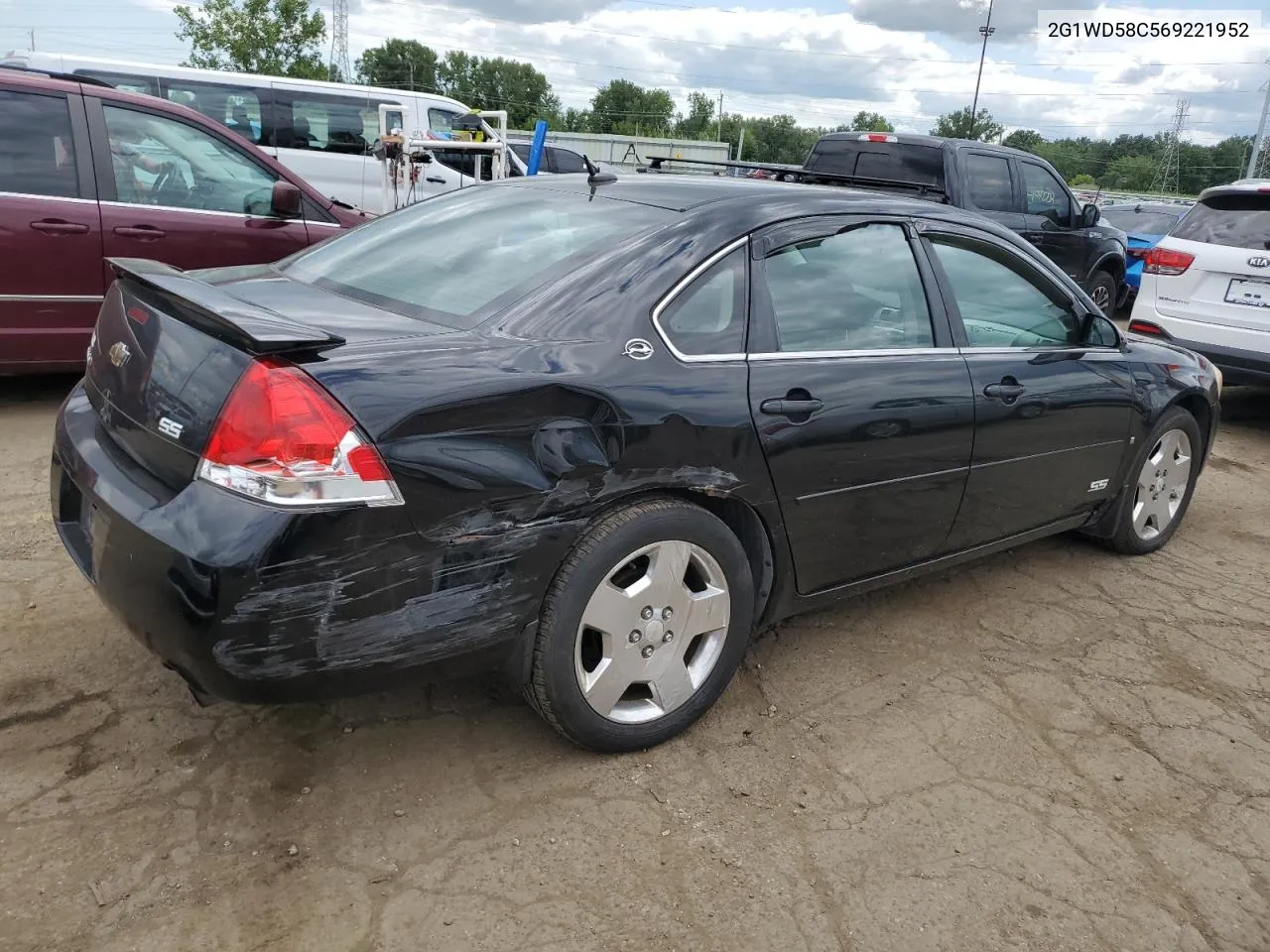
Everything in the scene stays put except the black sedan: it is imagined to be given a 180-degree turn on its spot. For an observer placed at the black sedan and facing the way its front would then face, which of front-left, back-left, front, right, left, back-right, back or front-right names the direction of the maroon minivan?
right

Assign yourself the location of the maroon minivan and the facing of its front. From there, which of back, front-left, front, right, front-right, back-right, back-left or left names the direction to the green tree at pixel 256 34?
left

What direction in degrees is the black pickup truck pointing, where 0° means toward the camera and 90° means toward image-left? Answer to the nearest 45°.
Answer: approximately 225°

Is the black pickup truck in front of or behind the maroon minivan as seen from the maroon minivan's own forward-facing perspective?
in front

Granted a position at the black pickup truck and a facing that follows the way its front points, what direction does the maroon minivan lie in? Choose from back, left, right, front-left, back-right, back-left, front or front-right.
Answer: back

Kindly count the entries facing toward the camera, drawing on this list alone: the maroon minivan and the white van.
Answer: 0

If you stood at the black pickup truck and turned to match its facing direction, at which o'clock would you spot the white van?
The white van is roughly at 8 o'clock from the black pickup truck.

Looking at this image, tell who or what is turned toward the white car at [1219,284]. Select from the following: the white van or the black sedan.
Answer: the black sedan

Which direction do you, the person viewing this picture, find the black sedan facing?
facing away from the viewer and to the right of the viewer

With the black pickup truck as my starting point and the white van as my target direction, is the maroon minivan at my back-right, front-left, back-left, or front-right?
front-left

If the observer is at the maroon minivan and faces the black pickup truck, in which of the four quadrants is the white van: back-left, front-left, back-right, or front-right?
front-left

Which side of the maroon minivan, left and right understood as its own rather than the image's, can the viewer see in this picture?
right

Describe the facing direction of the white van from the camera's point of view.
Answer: facing away from the viewer and to the right of the viewer

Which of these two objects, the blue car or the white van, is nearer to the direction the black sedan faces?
the blue car
